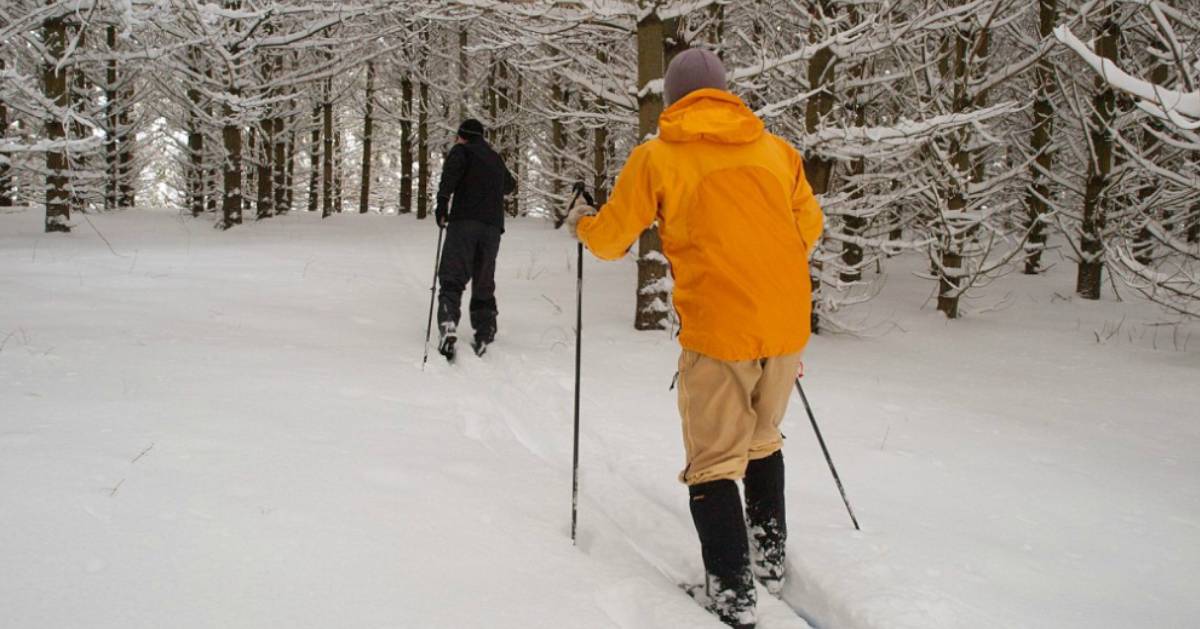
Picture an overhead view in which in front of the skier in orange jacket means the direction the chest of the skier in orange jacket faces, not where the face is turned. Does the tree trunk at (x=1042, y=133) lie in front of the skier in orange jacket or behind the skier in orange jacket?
in front

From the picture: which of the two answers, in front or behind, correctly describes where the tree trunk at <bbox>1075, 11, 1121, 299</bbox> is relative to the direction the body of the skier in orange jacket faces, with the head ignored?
in front

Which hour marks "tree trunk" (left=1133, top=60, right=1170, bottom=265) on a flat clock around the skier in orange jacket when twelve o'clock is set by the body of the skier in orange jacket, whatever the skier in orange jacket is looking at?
The tree trunk is roughly at 1 o'clock from the skier in orange jacket.

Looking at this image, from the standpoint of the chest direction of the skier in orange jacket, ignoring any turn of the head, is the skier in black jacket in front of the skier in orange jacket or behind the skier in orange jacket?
in front

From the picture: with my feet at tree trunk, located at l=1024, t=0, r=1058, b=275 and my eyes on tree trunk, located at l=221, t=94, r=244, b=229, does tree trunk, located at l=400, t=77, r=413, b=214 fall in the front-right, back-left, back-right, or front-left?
front-right

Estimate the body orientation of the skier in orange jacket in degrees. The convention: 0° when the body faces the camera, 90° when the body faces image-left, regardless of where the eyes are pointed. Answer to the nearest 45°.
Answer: approximately 180°

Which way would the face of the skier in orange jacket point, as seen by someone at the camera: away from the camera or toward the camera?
away from the camera

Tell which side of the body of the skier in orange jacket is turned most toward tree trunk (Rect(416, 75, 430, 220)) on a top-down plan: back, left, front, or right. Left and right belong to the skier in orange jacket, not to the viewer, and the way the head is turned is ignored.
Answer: front

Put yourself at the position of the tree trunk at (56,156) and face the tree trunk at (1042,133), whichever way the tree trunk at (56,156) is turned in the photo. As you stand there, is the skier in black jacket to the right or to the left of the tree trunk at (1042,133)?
right

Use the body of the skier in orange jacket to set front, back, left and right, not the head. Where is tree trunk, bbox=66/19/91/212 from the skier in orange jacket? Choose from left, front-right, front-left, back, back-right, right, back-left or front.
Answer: front-left

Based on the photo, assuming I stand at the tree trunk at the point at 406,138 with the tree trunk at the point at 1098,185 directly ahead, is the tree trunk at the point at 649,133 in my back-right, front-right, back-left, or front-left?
front-right

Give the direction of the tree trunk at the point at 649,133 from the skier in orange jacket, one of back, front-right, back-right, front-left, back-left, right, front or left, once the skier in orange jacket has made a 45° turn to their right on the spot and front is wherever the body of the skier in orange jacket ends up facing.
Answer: front-left

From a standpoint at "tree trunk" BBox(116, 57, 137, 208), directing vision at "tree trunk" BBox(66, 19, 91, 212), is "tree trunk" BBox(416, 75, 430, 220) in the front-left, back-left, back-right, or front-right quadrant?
front-left
